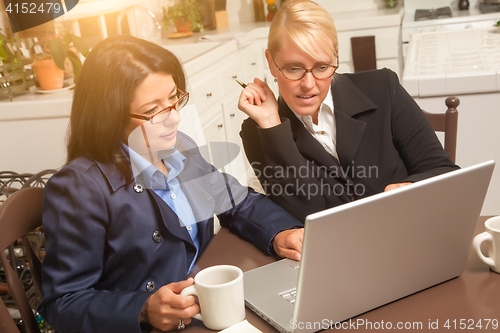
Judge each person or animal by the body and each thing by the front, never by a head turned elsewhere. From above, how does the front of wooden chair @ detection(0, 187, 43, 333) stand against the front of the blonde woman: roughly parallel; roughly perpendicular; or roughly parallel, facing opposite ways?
roughly perpendicular

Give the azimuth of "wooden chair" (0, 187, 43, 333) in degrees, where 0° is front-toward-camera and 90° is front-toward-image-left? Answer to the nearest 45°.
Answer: approximately 315°

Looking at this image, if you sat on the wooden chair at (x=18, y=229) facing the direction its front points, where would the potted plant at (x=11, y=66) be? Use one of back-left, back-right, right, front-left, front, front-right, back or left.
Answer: back-left

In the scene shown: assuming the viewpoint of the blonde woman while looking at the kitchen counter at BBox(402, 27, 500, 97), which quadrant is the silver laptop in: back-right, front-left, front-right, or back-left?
back-right

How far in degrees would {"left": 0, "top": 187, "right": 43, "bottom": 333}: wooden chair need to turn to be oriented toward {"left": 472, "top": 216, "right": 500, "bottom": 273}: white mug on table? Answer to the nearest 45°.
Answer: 0° — it already faces it

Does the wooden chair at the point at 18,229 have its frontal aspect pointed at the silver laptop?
yes

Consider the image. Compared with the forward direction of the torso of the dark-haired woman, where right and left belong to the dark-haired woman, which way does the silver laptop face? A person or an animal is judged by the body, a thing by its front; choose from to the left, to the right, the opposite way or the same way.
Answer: the opposite way

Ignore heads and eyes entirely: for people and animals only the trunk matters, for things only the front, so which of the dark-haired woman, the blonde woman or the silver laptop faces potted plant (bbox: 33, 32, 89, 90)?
the silver laptop

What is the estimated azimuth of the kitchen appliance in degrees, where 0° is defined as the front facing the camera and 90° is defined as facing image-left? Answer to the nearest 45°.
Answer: approximately 0°

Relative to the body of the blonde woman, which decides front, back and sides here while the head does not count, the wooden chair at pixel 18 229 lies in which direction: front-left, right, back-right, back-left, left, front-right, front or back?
front-right

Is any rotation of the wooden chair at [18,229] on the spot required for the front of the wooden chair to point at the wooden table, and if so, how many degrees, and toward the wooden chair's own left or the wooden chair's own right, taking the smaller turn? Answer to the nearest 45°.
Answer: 0° — it already faces it

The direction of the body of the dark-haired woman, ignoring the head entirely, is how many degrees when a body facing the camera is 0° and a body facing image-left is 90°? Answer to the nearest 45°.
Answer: approximately 315°

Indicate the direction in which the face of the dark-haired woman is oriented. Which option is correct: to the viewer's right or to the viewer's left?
to the viewer's right

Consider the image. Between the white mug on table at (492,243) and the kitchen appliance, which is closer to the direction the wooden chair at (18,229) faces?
the white mug on table

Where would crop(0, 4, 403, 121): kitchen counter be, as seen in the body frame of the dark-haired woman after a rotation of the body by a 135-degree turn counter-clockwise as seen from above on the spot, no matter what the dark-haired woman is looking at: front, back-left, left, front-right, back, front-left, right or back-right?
front
